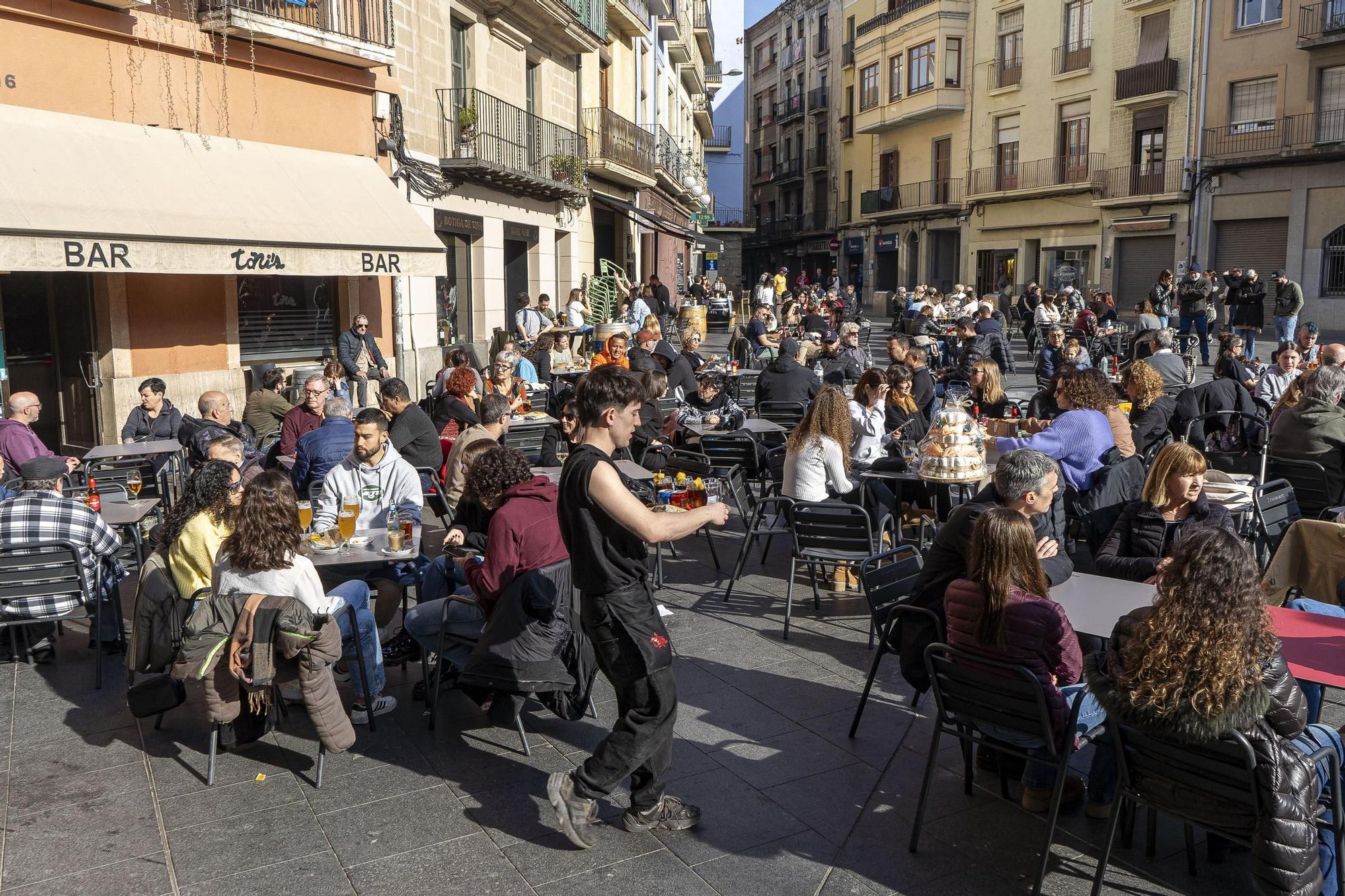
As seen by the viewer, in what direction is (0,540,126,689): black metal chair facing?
away from the camera

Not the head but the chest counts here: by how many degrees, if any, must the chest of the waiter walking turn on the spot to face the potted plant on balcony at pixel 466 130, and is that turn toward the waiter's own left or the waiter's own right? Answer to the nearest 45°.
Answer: approximately 90° to the waiter's own left

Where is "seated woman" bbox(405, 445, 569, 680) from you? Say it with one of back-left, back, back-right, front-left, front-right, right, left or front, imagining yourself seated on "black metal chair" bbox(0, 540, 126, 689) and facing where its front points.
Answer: back-right

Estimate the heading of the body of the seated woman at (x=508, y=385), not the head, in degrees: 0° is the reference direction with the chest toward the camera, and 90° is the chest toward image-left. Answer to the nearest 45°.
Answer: approximately 0°

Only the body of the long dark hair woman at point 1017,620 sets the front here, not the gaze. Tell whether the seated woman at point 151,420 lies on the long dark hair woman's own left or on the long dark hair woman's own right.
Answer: on the long dark hair woman's own left

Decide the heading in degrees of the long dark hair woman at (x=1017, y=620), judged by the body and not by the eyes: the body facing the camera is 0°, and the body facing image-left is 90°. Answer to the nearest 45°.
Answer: approximately 225°

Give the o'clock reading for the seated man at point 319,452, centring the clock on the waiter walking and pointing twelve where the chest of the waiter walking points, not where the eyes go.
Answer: The seated man is roughly at 8 o'clock from the waiter walking.

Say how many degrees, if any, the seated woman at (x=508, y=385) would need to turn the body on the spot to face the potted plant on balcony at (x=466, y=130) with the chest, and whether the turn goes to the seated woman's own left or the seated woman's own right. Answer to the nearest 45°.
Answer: approximately 180°

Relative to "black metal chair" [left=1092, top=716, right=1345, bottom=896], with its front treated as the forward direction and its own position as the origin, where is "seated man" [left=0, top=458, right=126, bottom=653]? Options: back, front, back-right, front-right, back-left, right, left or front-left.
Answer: back-left
